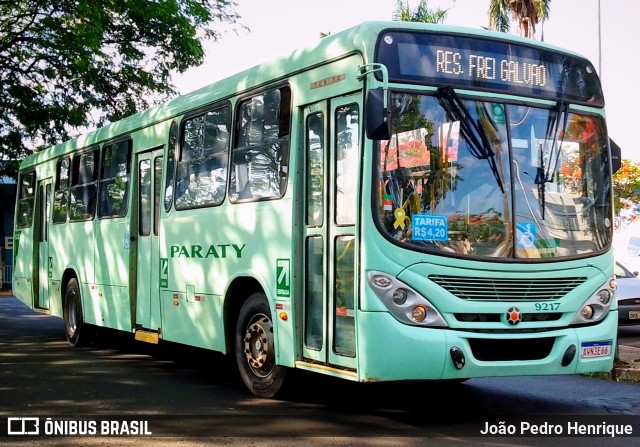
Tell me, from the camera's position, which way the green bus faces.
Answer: facing the viewer and to the right of the viewer

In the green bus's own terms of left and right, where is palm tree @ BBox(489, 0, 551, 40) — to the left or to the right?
on its left

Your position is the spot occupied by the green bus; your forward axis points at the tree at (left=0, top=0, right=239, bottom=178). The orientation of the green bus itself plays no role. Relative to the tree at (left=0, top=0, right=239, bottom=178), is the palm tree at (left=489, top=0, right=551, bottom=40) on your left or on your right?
right

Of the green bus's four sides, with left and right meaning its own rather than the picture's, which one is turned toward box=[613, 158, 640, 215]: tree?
left

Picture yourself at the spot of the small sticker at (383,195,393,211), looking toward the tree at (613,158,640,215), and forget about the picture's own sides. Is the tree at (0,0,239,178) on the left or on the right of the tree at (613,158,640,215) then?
left

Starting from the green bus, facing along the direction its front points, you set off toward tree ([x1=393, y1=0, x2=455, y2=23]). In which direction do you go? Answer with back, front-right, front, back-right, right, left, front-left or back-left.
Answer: back-left
